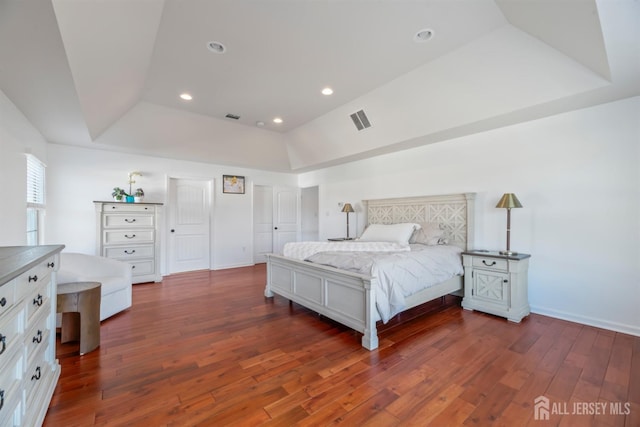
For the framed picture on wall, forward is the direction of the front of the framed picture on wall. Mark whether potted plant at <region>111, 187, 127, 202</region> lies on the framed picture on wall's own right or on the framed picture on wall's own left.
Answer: on the framed picture on wall's own right

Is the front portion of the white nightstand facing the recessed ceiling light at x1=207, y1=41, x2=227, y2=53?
yes

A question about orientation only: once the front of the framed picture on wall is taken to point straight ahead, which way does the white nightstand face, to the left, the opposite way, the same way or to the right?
to the right

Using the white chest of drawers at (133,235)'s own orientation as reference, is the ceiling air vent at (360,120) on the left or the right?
on its left

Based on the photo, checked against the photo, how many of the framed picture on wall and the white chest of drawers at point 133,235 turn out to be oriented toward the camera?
2

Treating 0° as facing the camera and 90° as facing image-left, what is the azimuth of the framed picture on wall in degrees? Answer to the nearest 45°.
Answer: approximately 0°

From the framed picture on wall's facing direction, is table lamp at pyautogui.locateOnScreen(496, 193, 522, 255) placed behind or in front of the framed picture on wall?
in front

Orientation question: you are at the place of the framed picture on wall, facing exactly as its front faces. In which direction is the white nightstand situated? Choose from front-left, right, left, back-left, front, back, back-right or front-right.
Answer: front-left

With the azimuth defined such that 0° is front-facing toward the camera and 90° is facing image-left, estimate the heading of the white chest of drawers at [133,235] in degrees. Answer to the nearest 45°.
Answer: approximately 0°

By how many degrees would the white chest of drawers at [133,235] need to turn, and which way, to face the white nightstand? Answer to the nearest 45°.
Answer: approximately 45° to its left

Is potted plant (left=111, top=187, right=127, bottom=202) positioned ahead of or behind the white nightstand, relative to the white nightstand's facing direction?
ahead

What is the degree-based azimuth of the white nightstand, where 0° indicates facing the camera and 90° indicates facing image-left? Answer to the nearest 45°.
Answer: approximately 45°
